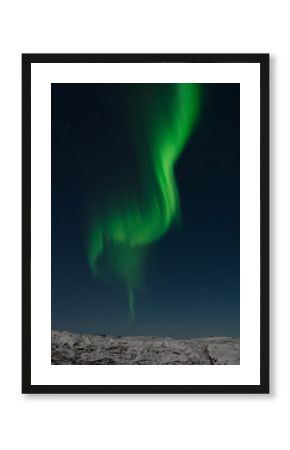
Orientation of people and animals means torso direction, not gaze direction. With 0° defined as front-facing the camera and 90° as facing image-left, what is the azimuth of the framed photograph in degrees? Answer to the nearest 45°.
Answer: approximately 0°
